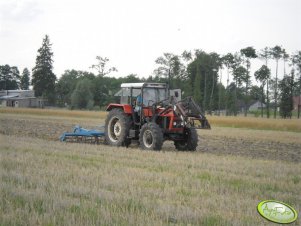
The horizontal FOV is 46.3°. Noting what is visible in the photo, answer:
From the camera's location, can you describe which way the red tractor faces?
facing the viewer and to the right of the viewer

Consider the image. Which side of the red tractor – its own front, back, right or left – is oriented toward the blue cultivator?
back
